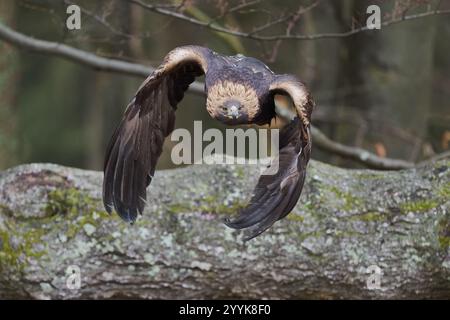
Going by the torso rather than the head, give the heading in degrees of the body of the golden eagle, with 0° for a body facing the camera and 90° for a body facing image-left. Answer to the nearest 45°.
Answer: approximately 0°

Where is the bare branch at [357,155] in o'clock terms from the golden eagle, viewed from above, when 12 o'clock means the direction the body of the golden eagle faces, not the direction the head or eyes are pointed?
The bare branch is roughly at 7 o'clock from the golden eagle.

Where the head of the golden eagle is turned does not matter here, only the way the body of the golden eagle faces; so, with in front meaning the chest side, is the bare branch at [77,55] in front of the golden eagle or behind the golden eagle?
behind
